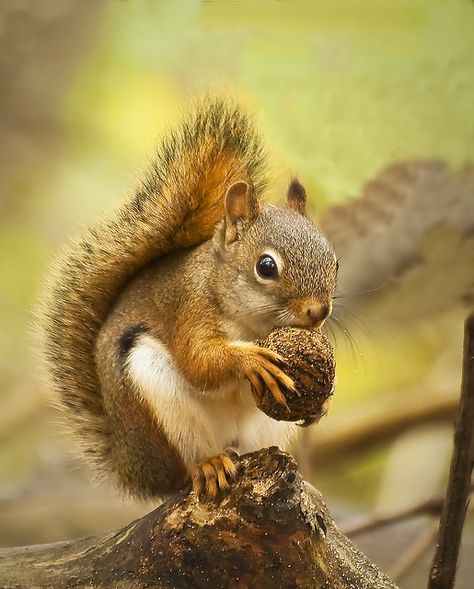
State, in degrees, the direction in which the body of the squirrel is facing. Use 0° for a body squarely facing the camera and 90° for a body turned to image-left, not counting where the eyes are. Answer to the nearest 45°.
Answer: approximately 315°
